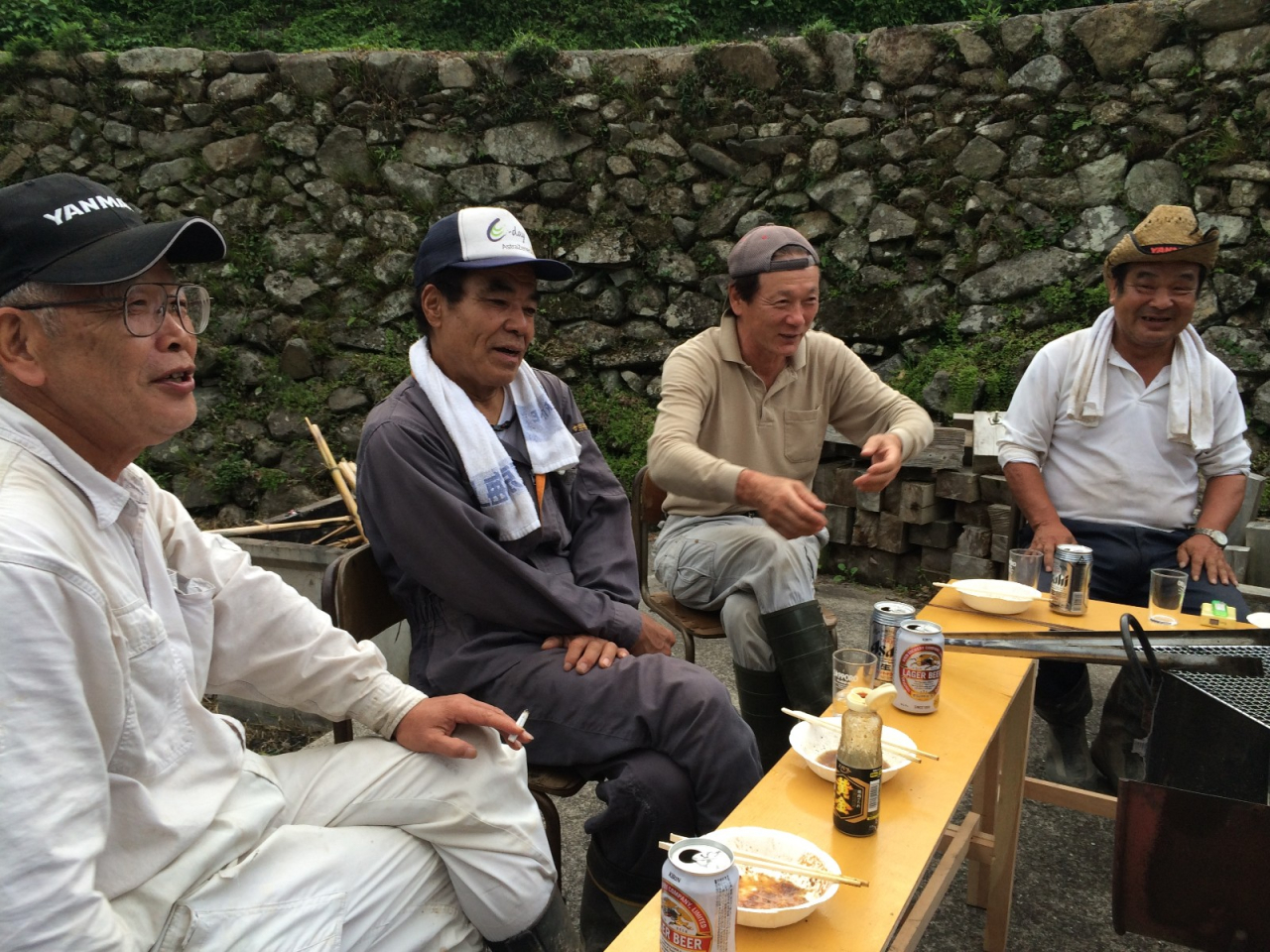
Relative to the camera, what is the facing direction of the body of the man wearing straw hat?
toward the camera

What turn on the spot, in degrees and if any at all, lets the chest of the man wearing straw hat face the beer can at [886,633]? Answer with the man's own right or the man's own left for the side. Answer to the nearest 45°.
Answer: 0° — they already face it

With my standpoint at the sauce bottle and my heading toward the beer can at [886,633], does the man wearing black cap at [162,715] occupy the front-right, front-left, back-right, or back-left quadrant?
back-left

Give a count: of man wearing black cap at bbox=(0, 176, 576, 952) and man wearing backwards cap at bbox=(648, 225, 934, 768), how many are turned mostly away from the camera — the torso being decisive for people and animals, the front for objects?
0

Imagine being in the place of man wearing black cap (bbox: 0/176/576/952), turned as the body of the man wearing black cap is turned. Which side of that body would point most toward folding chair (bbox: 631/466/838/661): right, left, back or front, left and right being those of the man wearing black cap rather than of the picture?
left

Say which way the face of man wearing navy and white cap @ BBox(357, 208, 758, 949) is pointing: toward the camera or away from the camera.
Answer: toward the camera

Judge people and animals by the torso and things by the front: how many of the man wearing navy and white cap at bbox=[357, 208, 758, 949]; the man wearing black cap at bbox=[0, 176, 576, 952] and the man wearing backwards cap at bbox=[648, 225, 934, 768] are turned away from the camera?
0

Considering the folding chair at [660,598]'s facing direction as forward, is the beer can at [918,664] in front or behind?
in front

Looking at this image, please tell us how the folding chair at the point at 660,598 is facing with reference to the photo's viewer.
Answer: facing the viewer and to the right of the viewer

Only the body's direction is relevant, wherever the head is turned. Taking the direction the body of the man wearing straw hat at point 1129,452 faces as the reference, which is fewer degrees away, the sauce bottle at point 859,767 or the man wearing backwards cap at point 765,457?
the sauce bottle

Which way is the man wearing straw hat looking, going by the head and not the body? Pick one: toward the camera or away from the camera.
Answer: toward the camera

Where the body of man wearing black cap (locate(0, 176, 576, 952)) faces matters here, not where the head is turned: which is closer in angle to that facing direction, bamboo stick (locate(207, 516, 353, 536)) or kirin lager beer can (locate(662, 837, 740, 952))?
the kirin lager beer can

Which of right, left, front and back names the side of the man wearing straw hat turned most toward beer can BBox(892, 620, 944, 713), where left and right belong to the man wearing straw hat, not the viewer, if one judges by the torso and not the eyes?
front

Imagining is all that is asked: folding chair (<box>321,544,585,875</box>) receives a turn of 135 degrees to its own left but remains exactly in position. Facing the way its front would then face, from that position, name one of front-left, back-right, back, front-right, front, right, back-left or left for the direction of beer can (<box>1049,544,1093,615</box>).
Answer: right

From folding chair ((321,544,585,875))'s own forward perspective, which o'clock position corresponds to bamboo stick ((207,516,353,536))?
The bamboo stick is roughly at 7 o'clock from the folding chair.
